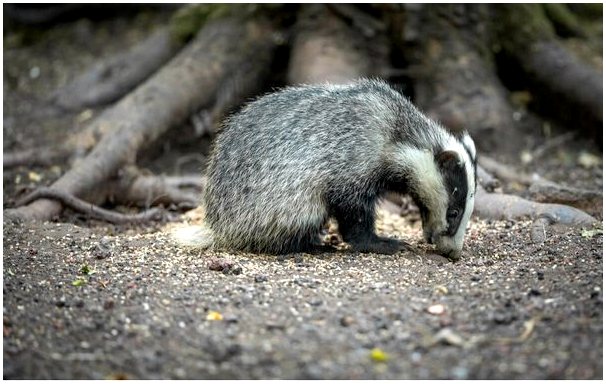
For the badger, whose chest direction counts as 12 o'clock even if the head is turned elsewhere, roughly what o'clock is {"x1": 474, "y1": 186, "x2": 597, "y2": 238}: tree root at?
The tree root is roughly at 11 o'clock from the badger.

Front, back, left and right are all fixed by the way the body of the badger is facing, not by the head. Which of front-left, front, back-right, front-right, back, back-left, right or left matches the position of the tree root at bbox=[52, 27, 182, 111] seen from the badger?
back-left

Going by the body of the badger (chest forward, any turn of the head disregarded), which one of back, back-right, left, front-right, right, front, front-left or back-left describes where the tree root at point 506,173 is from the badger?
front-left

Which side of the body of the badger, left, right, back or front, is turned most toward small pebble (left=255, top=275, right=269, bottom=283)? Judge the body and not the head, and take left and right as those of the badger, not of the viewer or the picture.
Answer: right

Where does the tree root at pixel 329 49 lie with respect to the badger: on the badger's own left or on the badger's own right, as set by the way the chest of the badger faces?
on the badger's own left

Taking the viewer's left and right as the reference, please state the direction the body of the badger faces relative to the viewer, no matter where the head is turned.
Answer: facing to the right of the viewer
